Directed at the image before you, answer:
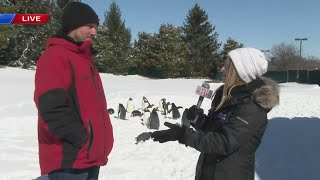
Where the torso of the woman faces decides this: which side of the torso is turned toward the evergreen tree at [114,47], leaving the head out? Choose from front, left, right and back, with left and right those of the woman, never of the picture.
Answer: right

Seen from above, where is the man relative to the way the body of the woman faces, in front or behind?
in front

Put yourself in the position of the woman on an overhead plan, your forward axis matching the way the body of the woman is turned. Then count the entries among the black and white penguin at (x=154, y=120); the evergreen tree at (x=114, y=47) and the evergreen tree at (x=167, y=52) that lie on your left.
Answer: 0

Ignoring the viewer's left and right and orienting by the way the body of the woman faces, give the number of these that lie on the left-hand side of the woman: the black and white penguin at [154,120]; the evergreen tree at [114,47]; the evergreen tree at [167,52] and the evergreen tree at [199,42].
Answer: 0

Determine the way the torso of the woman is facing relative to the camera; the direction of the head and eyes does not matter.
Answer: to the viewer's left

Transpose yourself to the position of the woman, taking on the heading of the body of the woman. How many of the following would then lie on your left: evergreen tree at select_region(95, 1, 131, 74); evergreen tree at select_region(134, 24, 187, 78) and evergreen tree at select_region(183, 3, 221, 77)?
0

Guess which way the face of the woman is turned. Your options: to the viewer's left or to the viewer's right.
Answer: to the viewer's left

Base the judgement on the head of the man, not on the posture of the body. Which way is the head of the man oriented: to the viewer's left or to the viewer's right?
to the viewer's right

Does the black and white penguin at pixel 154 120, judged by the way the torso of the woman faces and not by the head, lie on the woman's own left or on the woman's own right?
on the woman's own right

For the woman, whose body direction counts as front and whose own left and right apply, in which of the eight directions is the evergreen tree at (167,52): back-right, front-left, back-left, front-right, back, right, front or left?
right

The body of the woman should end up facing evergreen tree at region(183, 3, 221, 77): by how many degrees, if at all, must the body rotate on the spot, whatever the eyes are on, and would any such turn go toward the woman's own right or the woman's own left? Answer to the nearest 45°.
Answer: approximately 90° to the woman's own right
